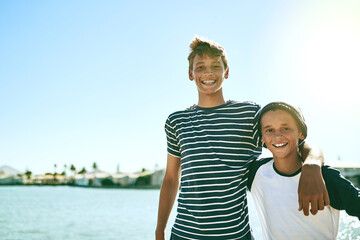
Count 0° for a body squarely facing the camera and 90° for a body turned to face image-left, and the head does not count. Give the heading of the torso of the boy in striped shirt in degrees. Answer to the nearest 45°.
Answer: approximately 0°

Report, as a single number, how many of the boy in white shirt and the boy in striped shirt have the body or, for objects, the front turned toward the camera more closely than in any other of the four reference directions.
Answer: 2
